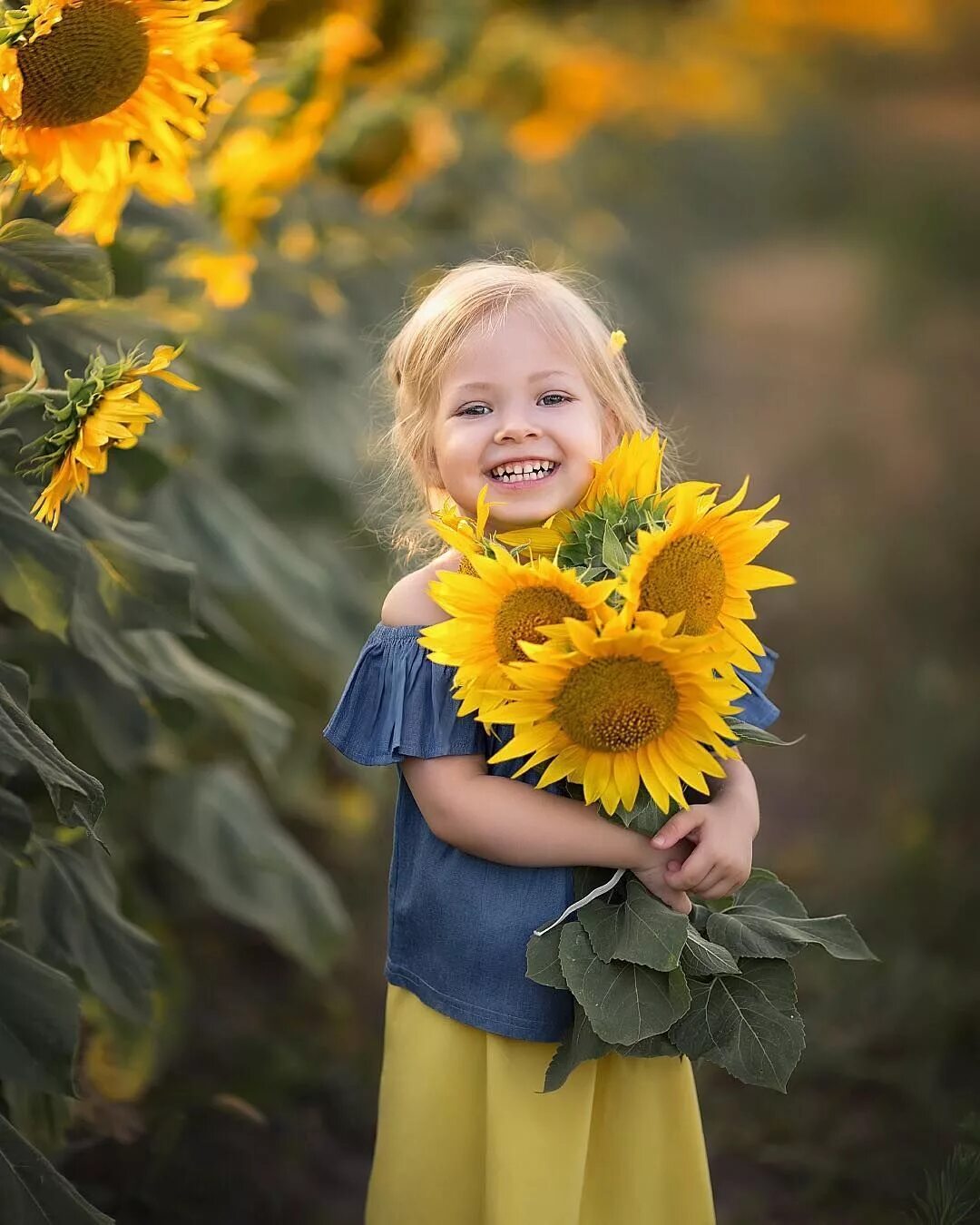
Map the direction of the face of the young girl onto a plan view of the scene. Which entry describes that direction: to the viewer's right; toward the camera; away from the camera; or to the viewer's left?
toward the camera
